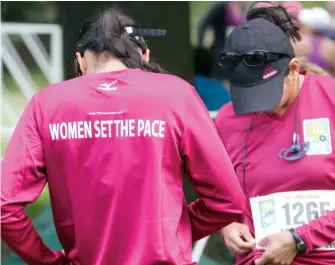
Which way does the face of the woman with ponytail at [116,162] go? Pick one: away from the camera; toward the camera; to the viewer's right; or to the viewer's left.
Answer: away from the camera

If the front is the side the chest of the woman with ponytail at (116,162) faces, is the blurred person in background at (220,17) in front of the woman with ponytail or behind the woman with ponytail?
in front

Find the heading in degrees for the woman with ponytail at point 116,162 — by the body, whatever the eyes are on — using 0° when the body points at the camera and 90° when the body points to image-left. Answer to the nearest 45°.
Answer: approximately 180°
